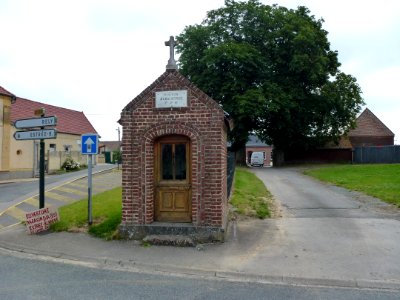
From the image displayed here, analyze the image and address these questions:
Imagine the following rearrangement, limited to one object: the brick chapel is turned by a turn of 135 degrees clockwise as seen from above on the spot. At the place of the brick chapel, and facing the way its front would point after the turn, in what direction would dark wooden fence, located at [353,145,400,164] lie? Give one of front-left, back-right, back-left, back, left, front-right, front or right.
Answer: right

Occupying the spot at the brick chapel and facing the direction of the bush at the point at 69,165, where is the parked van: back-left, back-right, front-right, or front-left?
front-right

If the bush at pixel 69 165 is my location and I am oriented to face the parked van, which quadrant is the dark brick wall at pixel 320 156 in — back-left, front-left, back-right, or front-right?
front-right

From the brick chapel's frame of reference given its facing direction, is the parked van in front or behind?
behind

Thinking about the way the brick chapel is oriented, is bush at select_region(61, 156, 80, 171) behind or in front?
behind

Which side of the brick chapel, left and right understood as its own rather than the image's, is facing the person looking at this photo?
front

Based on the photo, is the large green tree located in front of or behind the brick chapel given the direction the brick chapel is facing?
behind
